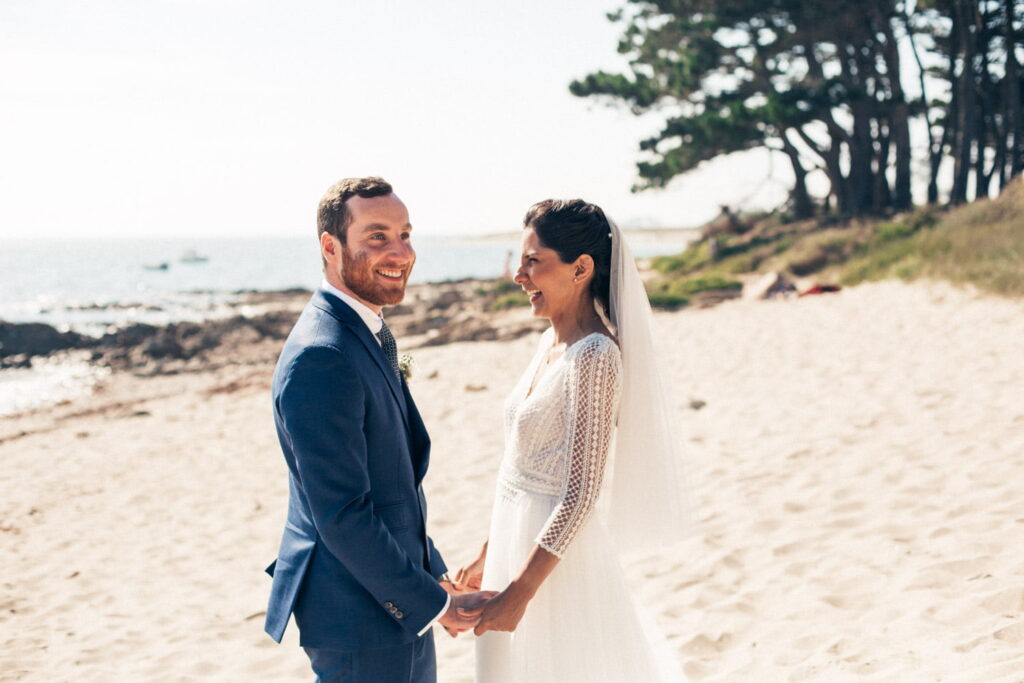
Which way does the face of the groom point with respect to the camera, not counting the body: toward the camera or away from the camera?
toward the camera

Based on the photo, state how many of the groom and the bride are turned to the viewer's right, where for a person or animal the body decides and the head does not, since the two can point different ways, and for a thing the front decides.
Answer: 1

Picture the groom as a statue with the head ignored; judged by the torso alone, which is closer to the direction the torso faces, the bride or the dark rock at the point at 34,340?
the bride

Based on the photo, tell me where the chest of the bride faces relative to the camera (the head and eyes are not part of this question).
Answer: to the viewer's left

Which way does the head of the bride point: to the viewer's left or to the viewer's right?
to the viewer's left

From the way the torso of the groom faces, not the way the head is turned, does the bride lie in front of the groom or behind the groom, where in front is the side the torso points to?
in front

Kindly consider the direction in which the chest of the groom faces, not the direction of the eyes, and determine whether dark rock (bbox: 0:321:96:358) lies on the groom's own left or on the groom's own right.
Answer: on the groom's own left

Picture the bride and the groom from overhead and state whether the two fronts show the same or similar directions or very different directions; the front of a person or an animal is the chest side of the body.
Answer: very different directions

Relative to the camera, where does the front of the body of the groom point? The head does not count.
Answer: to the viewer's right

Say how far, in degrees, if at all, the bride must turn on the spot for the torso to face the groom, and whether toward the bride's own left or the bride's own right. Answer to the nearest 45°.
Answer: approximately 45° to the bride's own left

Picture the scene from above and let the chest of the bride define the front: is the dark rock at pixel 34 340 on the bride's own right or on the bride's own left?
on the bride's own right
